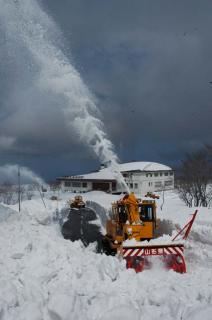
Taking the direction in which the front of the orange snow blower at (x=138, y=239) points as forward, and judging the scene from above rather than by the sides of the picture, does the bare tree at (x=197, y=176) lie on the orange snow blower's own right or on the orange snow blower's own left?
on the orange snow blower's own left

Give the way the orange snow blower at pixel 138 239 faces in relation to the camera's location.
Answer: facing the viewer and to the right of the viewer
